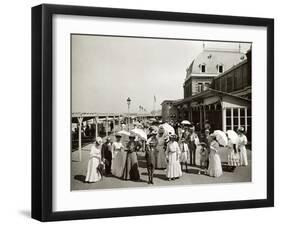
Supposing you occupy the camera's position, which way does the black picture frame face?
facing the viewer and to the right of the viewer
